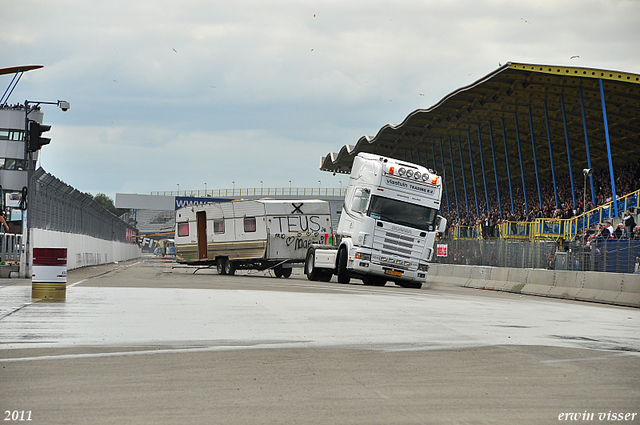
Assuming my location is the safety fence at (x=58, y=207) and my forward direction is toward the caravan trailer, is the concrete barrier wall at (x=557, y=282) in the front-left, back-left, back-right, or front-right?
front-right

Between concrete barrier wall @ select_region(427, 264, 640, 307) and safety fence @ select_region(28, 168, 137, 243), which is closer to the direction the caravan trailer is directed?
the concrete barrier wall

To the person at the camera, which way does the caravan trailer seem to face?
facing the viewer and to the right of the viewer

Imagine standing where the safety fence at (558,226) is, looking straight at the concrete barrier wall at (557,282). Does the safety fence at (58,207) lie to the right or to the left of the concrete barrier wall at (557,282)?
right

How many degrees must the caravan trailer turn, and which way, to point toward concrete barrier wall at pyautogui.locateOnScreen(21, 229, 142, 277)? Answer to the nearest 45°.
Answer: approximately 135° to its right

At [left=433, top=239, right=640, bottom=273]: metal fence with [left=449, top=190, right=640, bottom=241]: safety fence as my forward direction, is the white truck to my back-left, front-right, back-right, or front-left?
back-left

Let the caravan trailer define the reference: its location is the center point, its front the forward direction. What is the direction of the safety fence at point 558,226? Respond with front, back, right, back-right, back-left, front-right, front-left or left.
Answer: front-left

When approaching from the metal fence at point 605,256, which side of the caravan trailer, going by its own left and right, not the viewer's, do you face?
front

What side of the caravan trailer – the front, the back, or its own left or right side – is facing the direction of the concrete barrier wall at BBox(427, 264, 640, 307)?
front
